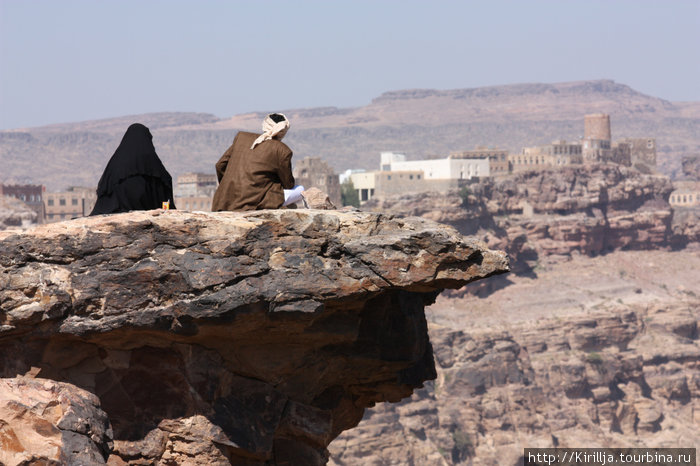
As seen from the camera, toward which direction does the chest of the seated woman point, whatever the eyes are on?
away from the camera

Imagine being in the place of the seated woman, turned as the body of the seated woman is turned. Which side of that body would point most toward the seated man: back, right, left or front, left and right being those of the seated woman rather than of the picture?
right
